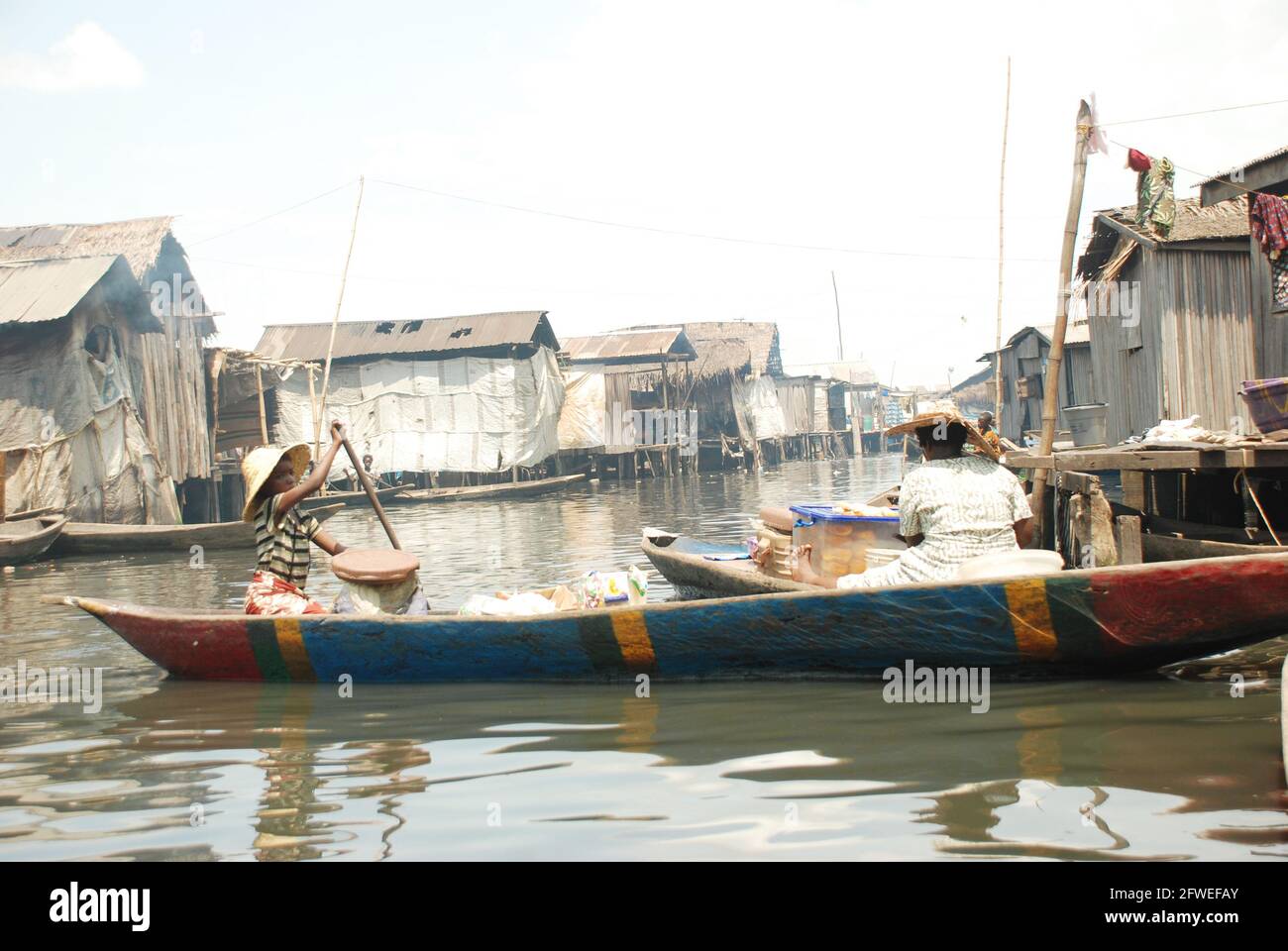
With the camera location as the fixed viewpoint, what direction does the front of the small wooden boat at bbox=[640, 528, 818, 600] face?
facing to the left of the viewer

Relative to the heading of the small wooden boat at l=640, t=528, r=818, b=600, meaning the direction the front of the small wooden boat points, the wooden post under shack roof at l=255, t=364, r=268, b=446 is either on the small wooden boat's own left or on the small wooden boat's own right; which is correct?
on the small wooden boat's own right

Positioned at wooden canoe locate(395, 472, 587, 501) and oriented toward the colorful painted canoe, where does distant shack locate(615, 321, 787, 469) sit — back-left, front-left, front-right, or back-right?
back-left

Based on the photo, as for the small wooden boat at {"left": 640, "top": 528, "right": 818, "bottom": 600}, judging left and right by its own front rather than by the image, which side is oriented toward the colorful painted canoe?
left

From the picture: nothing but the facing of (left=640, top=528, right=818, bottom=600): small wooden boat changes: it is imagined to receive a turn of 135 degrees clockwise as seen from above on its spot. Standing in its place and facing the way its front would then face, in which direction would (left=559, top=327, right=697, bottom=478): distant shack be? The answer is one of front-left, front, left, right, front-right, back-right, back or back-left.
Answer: front-left

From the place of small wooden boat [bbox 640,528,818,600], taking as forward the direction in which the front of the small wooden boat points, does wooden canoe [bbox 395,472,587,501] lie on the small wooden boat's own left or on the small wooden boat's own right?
on the small wooden boat's own right

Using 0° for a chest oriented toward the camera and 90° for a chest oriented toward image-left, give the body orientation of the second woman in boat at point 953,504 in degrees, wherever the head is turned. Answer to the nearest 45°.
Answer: approximately 135°

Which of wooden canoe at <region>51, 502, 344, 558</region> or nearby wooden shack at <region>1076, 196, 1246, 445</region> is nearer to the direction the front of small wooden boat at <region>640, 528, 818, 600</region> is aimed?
the wooden canoe

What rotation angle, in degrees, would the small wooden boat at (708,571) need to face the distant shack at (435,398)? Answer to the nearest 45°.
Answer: approximately 90° to its right

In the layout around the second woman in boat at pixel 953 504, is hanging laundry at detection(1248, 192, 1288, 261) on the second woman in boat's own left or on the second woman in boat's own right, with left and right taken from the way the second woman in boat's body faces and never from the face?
on the second woman in boat's own right

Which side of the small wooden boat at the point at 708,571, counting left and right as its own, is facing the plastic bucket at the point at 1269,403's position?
back

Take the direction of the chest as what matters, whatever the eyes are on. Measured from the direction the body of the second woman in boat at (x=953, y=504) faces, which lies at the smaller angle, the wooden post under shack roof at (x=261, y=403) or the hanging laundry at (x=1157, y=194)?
the wooden post under shack roof

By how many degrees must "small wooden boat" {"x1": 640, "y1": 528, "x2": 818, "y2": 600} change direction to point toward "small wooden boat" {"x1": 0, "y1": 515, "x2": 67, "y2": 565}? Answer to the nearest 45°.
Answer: approximately 45° to its right

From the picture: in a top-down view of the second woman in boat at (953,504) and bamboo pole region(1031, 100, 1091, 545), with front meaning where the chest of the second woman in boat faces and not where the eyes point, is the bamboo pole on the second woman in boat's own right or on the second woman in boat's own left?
on the second woman in boat's own right
